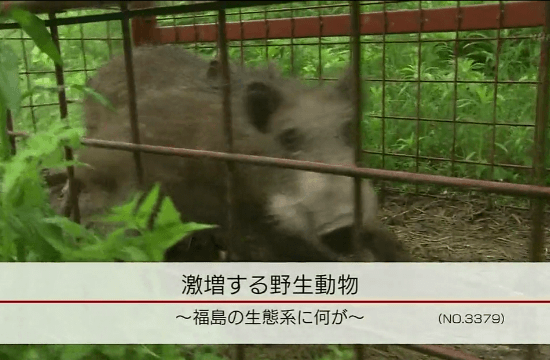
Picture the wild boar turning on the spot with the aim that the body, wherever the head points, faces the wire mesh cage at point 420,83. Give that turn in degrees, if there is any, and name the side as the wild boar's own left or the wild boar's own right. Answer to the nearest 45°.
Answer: approximately 90° to the wild boar's own left

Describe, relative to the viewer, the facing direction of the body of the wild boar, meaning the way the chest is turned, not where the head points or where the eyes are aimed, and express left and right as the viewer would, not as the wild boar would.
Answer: facing the viewer and to the right of the viewer
